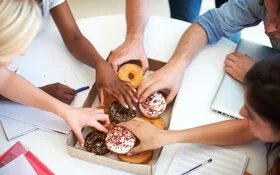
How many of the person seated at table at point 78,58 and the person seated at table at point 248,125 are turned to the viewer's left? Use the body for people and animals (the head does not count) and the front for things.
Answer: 1

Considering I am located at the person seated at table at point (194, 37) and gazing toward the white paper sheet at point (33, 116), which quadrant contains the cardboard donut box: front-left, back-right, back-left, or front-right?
front-left

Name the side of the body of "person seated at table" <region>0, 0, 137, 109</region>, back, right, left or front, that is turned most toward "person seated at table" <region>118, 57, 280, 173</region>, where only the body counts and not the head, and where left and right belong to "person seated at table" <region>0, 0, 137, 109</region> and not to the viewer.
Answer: front

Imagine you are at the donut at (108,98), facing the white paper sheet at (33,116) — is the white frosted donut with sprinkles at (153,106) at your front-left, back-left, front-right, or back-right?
back-left

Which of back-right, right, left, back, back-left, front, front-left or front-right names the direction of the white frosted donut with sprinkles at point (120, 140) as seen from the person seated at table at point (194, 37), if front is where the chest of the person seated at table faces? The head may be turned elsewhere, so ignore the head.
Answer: front

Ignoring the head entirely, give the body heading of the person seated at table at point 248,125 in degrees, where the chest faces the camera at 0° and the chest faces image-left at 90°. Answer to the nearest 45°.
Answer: approximately 90°

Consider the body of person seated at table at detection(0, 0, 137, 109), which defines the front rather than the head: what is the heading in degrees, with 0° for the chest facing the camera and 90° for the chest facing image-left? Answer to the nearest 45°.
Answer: approximately 315°

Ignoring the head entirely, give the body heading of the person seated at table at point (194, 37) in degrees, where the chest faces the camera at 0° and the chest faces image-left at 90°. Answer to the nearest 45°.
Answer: approximately 45°
